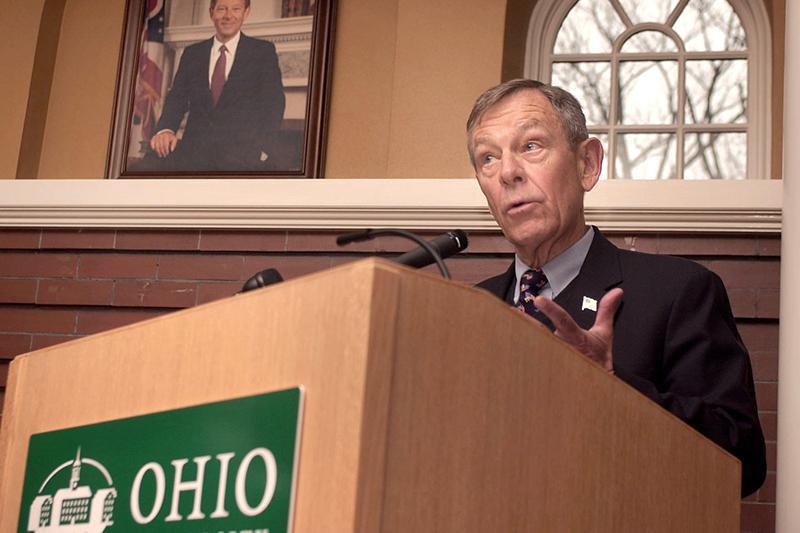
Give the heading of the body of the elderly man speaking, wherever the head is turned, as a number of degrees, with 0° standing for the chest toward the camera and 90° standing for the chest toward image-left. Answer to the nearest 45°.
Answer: approximately 45°

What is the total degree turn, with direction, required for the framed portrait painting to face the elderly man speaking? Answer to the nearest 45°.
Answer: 0° — it already faces them

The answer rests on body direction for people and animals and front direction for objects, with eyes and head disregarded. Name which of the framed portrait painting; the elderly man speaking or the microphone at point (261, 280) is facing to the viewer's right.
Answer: the microphone

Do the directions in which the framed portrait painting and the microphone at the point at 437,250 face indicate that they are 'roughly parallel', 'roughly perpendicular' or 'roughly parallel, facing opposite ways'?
roughly perpendicular

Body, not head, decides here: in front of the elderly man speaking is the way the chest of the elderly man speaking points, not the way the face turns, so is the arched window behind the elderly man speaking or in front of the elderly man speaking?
behind

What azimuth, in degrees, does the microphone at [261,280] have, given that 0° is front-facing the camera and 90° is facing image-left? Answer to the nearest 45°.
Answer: approximately 270°

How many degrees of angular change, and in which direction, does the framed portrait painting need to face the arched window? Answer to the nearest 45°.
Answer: approximately 90° to its left

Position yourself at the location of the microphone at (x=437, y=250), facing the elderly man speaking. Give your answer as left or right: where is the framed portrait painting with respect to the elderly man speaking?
left

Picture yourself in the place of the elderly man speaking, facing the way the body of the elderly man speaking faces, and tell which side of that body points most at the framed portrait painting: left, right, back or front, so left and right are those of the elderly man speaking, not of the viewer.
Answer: right

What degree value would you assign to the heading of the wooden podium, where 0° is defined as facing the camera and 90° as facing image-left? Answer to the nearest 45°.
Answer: approximately 45°

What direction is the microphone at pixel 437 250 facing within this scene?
to the viewer's right
